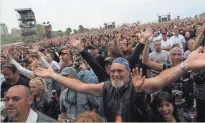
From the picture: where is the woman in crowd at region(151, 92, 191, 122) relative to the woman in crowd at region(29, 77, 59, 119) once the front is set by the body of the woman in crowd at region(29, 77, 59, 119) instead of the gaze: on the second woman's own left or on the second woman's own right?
on the second woman's own left

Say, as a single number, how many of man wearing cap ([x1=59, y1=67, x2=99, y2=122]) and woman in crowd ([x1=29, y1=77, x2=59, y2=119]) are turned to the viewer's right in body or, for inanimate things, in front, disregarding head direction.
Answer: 0

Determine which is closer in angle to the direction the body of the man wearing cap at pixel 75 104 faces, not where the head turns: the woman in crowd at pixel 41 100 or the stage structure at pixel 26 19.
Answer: the woman in crowd

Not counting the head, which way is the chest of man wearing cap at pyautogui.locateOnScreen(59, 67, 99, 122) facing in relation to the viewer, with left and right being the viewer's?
facing the viewer and to the left of the viewer

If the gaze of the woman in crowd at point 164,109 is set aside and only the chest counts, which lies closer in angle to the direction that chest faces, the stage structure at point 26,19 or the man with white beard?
the man with white beard

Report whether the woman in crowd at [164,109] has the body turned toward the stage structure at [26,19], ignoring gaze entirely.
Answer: no

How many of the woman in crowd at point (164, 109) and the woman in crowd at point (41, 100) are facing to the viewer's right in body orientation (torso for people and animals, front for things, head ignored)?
0

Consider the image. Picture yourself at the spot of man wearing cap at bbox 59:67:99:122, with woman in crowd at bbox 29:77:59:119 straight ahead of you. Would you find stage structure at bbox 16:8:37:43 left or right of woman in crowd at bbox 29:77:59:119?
right

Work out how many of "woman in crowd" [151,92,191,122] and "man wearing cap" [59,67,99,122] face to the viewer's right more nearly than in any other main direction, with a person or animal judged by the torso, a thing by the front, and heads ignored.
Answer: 0

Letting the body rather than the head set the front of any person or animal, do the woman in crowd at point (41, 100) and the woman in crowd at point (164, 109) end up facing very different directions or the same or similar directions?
same or similar directions

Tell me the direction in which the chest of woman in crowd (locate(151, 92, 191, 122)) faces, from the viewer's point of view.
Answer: toward the camera

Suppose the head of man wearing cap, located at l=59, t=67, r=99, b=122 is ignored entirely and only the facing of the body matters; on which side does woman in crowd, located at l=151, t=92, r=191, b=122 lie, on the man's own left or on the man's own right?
on the man's own left
